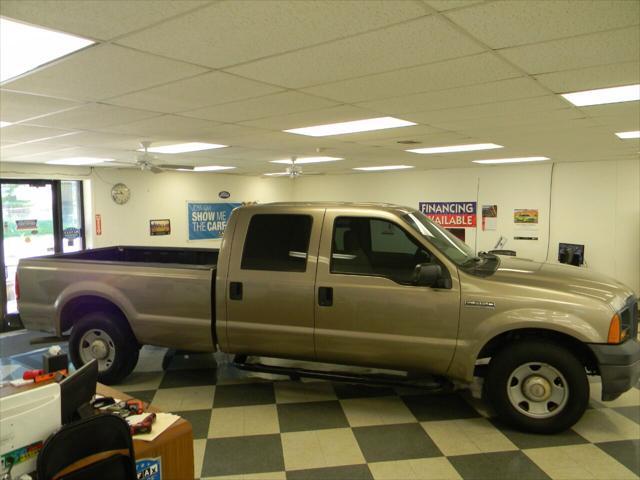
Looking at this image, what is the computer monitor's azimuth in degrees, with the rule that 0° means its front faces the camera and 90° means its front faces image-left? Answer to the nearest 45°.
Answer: approximately 315°

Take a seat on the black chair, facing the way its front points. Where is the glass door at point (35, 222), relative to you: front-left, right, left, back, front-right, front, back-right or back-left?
front-right

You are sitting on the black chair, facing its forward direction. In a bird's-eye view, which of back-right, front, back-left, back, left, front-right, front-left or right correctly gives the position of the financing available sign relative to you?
right

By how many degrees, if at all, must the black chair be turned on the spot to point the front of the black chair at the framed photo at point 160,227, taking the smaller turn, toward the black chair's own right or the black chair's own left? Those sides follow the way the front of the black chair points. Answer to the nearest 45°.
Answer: approximately 45° to the black chair's own right

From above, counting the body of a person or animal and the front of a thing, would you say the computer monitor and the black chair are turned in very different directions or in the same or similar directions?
very different directions

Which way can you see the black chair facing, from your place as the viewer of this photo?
facing away from the viewer and to the left of the viewer

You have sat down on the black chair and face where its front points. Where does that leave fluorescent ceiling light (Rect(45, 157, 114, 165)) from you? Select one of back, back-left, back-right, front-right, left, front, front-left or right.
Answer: front-right

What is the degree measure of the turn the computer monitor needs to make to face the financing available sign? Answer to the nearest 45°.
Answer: approximately 90° to its left
